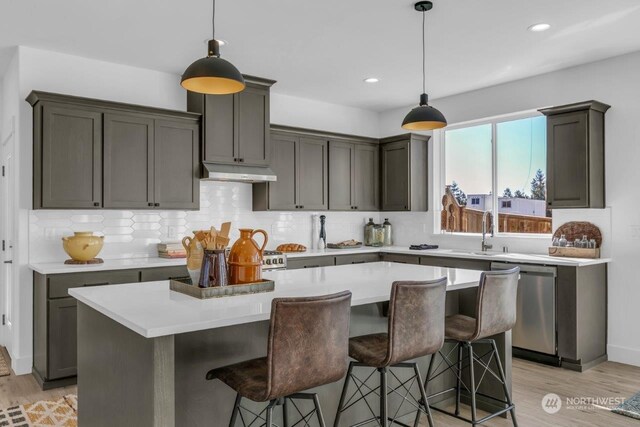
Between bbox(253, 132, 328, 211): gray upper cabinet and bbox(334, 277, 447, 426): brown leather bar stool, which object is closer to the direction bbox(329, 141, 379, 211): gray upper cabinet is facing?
the brown leather bar stool

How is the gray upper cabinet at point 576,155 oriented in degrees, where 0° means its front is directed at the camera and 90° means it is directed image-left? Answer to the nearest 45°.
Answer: approximately 45°

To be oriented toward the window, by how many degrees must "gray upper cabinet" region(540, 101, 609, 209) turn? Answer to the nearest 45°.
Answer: approximately 90° to its right

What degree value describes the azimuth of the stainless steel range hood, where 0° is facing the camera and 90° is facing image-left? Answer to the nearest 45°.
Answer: approximately 315°

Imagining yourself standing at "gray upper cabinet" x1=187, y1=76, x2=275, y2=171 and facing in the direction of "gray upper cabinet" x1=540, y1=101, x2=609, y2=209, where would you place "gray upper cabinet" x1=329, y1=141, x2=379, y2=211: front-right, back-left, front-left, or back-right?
front-left

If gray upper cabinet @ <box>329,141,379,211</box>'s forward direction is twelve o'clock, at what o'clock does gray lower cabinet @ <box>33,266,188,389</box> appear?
The gray lower cabinet is roughly at 3 o'clock from the gray upper cabinet.

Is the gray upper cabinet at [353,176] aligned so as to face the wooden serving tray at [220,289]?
no

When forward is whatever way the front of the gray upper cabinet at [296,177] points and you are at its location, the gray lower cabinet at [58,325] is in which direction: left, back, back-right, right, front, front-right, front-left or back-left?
right

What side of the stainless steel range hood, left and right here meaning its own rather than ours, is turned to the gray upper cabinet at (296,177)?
left

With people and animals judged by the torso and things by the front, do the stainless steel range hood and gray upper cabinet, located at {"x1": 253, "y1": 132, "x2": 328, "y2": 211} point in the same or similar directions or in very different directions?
same or similar directions

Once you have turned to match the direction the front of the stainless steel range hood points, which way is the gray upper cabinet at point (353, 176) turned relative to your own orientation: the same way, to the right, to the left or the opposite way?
the same way

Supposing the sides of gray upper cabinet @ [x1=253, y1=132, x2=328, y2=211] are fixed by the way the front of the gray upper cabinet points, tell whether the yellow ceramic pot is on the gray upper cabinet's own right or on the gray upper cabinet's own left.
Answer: on the gray upper cabinet's own right

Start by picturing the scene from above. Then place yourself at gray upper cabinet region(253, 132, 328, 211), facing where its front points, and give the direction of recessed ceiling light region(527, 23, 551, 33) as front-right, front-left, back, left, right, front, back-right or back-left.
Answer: front

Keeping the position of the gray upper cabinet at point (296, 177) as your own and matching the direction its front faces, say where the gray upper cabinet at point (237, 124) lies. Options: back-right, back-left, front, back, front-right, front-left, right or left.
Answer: right
